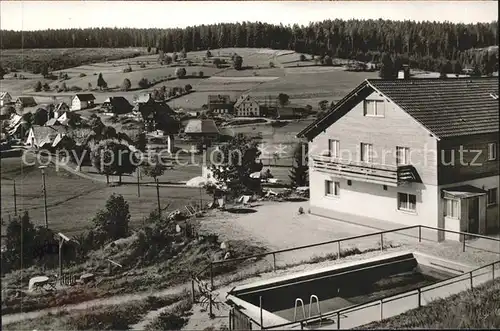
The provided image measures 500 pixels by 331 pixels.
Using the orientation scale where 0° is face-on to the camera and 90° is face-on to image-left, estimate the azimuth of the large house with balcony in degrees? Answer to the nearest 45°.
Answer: approximately 45°
